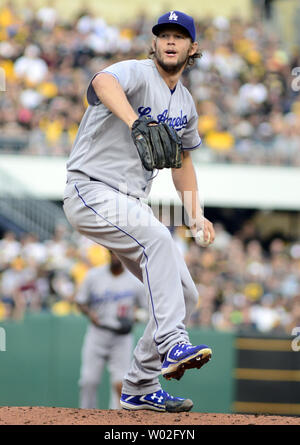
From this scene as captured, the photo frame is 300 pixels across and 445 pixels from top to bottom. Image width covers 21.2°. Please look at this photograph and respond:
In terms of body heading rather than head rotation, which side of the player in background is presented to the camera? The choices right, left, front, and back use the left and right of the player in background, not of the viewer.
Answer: front

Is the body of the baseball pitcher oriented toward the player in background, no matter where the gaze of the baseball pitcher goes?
no

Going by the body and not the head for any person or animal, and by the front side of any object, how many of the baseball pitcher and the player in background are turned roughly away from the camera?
0

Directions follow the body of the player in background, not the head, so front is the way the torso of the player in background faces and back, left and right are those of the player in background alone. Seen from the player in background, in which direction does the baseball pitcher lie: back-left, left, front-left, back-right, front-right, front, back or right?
front
